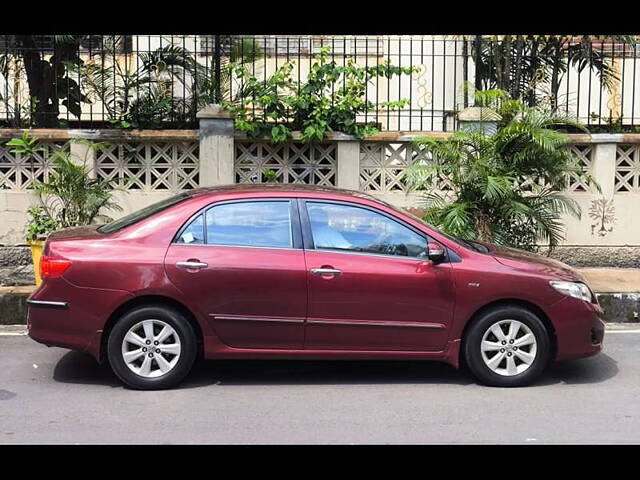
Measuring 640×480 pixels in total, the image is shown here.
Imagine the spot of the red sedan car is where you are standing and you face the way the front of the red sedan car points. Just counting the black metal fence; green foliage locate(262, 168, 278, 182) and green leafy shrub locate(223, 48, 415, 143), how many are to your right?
0

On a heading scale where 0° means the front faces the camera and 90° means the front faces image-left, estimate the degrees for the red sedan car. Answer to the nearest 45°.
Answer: approximately 270°

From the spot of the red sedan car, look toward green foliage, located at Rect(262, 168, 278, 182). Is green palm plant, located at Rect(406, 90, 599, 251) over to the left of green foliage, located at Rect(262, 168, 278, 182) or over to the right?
right

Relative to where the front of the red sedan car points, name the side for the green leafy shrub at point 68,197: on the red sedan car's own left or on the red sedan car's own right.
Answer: on the red sedan car's own left

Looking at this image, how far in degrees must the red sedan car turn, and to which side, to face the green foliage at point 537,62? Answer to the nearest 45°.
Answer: approximately 45° to its left

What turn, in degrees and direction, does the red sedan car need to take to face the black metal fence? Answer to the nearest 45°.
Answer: approximately 90° to its left

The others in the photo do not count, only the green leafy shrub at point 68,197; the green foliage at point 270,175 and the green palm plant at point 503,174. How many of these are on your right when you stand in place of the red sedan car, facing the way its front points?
0

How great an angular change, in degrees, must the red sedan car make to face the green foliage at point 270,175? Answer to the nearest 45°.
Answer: approximately 90° to its left

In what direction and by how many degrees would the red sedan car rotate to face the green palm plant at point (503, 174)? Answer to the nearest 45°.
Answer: approximately 45° to its left

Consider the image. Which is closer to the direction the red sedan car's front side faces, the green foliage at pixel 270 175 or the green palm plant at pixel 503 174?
the green palm plant

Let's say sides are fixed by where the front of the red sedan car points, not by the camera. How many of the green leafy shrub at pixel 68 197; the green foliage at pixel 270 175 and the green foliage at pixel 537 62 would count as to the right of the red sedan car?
0

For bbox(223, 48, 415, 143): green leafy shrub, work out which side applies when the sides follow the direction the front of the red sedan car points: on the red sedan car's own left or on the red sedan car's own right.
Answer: on the red sedan car's own left
